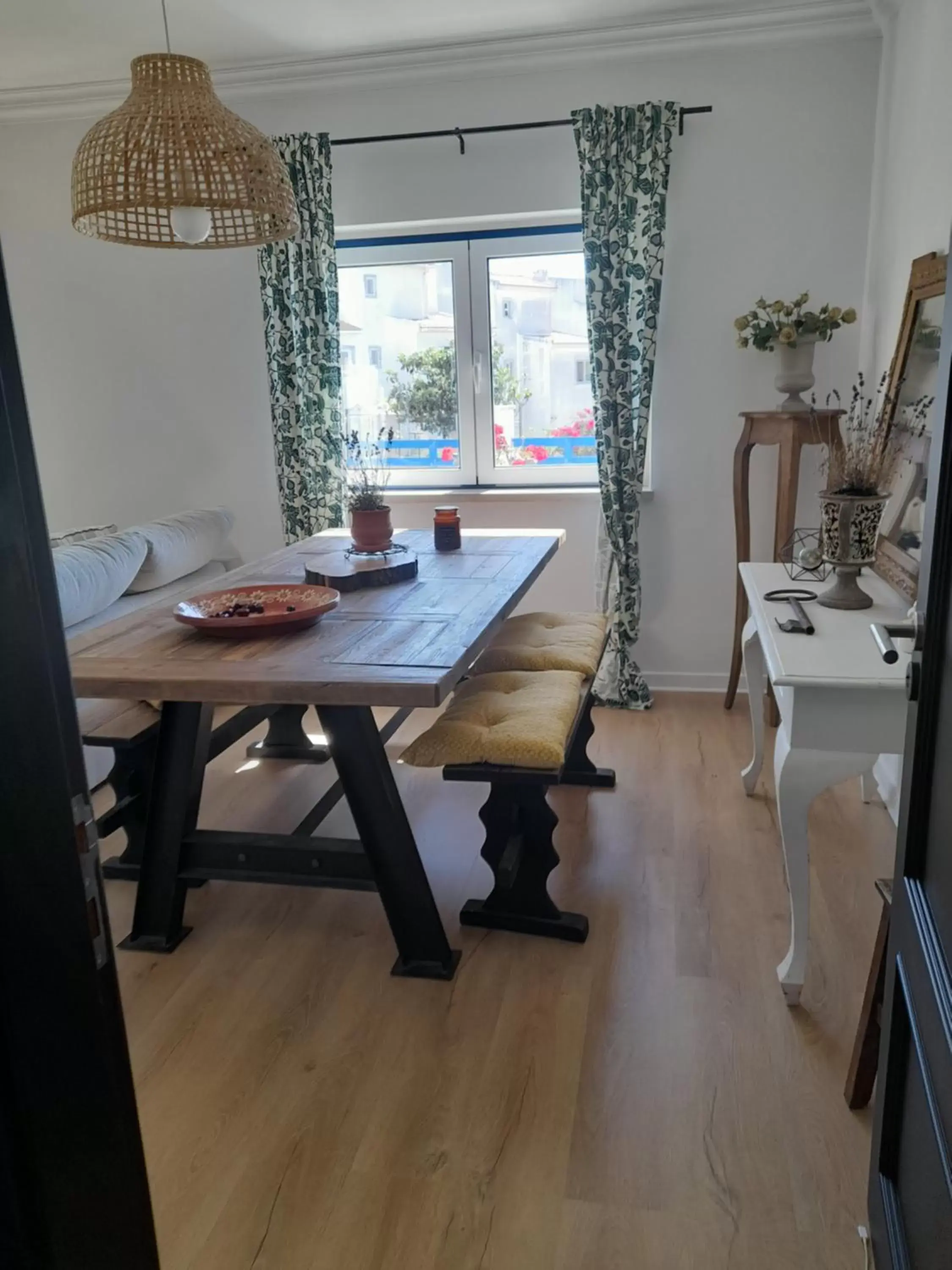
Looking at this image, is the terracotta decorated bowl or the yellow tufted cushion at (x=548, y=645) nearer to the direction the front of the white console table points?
the terracotta decorated bowl

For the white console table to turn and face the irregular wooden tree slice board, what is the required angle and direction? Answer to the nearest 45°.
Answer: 0° — it already faces it

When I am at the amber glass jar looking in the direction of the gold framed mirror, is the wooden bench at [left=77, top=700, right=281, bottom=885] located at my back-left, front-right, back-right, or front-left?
back-right

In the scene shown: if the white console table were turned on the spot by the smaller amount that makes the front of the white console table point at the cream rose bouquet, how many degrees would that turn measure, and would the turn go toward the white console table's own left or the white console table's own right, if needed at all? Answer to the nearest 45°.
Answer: approximately 90° to the white console table's own right

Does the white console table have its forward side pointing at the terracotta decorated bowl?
yes

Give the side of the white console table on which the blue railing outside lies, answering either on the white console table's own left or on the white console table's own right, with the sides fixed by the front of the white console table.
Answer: on the white console table's own right

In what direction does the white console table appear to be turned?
to the viewer's left

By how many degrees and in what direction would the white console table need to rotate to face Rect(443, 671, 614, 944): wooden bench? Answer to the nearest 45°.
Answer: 0° — it already faces it

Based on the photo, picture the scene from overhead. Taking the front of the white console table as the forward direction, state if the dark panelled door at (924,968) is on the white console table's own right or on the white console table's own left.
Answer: on the white console table's own left

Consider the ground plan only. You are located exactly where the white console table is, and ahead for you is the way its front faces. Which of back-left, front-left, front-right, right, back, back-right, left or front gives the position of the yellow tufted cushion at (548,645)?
front-right
